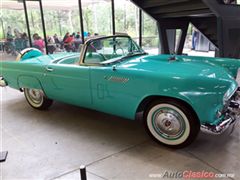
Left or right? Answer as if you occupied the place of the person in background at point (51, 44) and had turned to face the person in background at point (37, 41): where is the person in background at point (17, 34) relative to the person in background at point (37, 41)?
right

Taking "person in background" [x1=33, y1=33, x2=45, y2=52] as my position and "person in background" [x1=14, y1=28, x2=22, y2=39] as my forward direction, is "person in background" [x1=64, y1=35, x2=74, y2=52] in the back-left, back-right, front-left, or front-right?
back-right

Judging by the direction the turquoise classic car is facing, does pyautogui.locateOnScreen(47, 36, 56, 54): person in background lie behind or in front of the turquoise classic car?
behind

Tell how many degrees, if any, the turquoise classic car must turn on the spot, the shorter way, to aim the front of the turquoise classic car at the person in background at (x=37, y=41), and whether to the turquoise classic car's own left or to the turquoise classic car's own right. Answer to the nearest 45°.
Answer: approximately 180°

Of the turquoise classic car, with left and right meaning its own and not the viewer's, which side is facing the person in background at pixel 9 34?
back

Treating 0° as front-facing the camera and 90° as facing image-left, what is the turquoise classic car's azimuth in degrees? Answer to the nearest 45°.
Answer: approximately 315°

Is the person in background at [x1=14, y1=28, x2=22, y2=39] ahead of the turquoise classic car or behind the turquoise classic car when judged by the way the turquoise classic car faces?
behind

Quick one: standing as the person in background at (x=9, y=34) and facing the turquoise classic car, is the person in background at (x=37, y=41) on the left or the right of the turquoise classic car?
left

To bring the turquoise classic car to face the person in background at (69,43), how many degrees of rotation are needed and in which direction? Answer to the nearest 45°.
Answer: approximately 135° to its left
